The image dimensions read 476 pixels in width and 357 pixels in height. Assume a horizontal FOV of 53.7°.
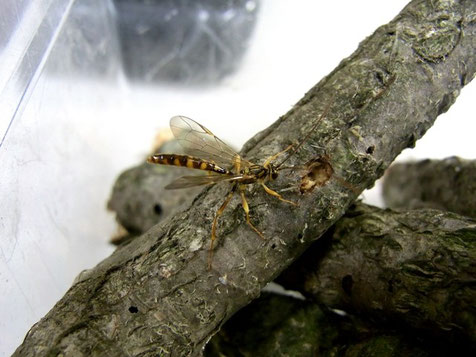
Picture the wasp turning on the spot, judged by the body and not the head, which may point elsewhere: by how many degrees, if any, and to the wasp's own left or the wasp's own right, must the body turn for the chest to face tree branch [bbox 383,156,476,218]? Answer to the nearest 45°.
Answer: approximately 45° to the wasp's own left

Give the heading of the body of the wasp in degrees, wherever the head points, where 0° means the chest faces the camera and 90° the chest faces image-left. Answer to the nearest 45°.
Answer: approximately 270°
